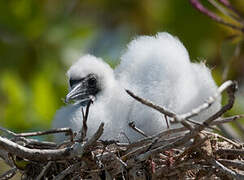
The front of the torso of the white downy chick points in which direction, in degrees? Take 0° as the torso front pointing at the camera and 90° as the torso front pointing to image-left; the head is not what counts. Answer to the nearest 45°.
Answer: approximately 45°
